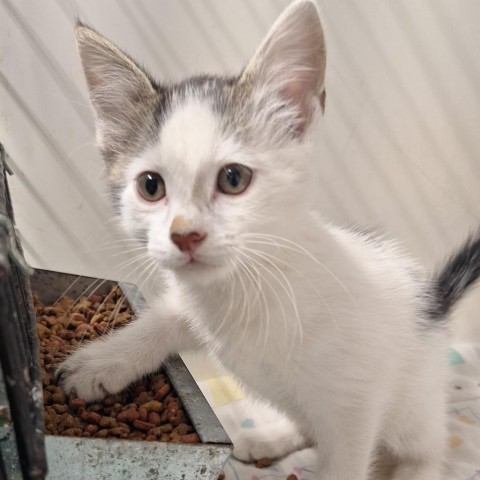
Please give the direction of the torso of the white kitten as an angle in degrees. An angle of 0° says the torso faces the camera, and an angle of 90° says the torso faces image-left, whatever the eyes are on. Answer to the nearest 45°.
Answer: approximately 45°
